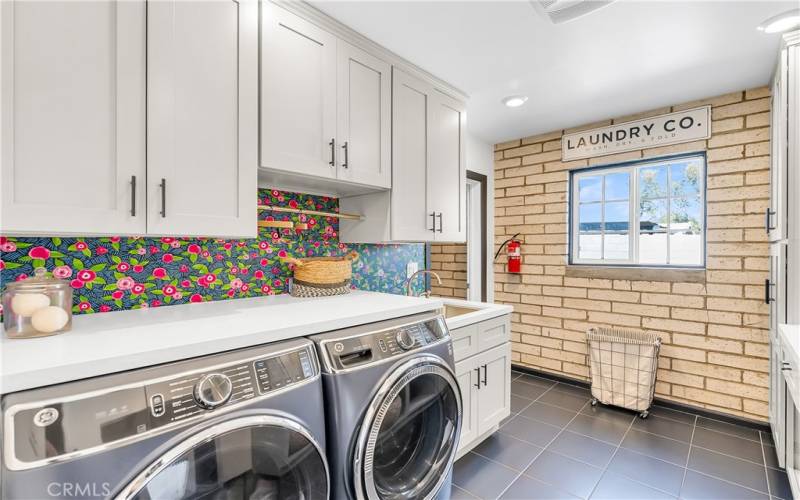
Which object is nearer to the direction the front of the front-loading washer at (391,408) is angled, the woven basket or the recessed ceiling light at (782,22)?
the recessed ceiling light

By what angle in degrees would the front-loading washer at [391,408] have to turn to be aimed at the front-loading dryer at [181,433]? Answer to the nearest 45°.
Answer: approximately 90° to its right

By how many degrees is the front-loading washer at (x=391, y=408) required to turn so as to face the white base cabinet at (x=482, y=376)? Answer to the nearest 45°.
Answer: approximately 90° to its left

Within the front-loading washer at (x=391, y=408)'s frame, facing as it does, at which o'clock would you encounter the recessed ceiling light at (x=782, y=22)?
The recessed ceiling light is roughly at 10 o'clock from the front-loading washer.

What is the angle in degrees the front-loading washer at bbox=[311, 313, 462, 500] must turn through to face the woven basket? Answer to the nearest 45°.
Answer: approximately 180°

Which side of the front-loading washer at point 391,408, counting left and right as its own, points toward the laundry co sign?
left

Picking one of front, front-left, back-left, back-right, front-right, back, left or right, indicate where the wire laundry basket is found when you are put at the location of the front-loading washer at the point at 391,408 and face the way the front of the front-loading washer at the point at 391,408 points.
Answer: left

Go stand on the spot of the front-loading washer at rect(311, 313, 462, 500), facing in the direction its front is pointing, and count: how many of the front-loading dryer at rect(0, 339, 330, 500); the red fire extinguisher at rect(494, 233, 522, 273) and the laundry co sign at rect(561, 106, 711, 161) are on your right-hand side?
1

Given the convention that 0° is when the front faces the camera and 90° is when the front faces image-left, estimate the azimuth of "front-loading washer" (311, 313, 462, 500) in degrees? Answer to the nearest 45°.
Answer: approximately 315°

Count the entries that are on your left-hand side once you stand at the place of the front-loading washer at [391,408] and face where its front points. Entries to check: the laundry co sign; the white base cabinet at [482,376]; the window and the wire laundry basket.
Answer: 4

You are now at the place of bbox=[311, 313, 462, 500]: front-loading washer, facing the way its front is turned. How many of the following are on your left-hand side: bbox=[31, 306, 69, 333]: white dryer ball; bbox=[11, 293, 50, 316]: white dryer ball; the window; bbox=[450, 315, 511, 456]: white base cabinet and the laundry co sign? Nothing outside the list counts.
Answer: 3

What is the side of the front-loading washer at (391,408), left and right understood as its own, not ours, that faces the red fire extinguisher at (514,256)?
left
